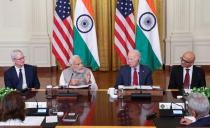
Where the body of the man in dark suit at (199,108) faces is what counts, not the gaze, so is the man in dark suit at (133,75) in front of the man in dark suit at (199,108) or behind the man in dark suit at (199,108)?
in front

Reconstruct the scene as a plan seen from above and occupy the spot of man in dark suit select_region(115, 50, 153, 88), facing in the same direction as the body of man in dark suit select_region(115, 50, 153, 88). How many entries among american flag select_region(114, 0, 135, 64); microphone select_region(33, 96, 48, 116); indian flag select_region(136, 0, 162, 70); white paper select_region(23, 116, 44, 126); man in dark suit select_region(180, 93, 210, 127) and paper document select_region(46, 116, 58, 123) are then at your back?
2

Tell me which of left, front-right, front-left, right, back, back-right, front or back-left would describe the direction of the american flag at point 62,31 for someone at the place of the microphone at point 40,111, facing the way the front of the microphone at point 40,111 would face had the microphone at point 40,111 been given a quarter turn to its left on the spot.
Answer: back-left

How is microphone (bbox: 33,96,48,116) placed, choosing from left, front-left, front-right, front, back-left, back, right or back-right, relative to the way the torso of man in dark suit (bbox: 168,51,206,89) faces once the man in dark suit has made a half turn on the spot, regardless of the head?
back-left

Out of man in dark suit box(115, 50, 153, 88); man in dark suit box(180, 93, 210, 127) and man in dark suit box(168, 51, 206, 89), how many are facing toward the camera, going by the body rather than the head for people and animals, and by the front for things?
2

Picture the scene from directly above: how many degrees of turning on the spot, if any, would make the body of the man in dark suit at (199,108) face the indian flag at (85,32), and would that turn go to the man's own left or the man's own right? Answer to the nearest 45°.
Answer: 0° — they already face it

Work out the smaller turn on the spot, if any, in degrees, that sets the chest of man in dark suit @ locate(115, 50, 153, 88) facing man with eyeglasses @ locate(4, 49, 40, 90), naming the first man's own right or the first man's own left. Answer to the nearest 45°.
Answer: approximately 90° to the first man's own right

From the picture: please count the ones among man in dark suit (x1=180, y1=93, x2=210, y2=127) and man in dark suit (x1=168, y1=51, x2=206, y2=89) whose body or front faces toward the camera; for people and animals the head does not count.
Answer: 1

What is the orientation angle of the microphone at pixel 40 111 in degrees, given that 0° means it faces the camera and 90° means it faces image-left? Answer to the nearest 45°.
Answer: approximately 45°

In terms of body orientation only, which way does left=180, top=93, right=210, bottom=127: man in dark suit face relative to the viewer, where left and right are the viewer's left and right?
facing away from the viewer and to the left of the viewer

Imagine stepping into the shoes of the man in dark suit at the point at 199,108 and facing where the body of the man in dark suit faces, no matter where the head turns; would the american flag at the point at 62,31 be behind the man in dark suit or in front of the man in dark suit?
in front

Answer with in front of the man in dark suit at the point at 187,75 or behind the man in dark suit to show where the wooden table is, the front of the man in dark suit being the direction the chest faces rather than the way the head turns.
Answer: in front
